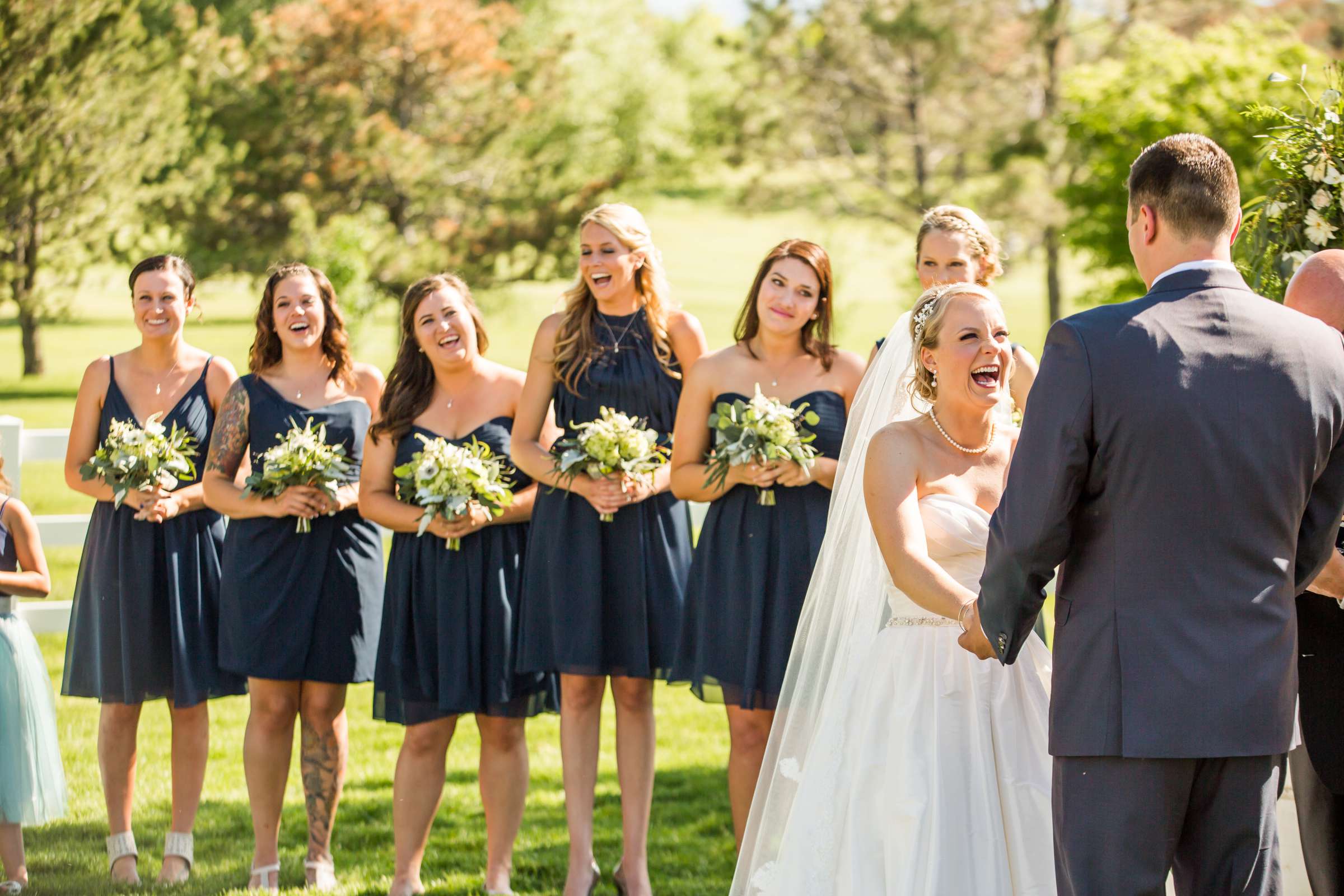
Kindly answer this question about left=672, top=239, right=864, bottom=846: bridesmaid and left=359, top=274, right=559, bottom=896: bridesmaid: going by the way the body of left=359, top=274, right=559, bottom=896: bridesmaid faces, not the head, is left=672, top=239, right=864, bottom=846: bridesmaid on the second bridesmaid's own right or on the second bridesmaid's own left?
on the second bridesmaid's own left

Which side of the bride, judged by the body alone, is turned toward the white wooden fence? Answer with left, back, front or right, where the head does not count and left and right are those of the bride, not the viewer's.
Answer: back

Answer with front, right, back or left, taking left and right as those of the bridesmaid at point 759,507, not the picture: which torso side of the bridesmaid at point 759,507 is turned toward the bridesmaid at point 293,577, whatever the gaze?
right

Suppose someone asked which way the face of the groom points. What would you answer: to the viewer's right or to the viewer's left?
to the viewer's left

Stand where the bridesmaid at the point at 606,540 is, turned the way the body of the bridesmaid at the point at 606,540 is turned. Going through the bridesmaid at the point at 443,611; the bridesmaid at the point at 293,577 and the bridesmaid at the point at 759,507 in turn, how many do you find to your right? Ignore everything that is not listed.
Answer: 2

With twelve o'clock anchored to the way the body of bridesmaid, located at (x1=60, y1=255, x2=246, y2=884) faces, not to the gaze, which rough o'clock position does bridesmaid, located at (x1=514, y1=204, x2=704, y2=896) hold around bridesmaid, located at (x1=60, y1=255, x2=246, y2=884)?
bridesmaid, located at (x1=514, y1=204, x2=704, y2=896) is roughly at 10 o'clock from bridesmaid, located at (x1=60, y1=255, x2=246, y2=884).

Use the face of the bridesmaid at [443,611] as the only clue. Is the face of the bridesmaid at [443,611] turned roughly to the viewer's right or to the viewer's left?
to the viewer's right

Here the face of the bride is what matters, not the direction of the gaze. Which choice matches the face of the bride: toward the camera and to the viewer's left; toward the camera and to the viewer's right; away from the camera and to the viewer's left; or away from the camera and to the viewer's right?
toward the camera and to the viewer's right
